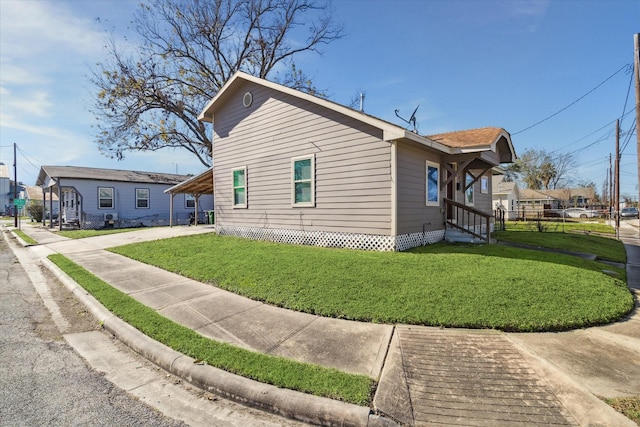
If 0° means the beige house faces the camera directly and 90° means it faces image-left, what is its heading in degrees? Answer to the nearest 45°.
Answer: approximately 315°

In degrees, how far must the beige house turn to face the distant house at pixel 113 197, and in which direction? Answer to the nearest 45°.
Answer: approximately 180°

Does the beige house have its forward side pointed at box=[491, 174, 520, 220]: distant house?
no

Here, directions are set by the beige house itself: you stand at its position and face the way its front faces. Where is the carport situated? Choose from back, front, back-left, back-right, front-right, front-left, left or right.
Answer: back

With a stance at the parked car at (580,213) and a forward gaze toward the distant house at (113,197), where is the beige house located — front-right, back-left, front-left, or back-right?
front-left

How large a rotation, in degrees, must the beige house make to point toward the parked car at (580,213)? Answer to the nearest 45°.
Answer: approximately 90° to its left
